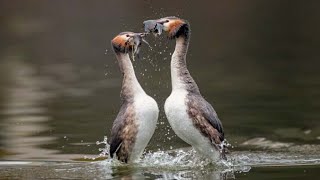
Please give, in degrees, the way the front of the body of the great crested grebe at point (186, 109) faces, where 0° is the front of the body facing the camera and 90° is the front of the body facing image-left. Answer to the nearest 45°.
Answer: approximately 90°

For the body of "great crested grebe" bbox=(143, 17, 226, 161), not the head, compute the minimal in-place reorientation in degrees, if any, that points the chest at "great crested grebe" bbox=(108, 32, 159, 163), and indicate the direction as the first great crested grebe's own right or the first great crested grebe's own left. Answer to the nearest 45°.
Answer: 0° — it already faces it
